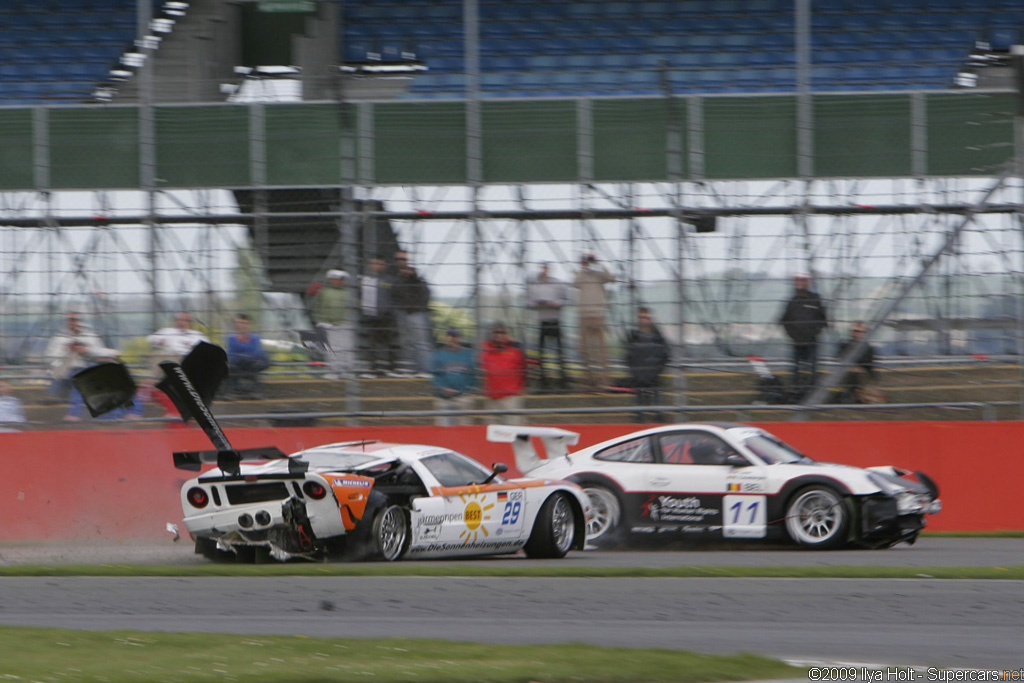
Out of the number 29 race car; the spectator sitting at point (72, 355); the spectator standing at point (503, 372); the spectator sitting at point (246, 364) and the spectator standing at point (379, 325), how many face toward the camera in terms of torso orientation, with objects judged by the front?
4

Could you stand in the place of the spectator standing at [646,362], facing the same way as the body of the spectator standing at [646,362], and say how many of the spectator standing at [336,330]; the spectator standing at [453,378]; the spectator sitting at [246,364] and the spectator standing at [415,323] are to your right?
4

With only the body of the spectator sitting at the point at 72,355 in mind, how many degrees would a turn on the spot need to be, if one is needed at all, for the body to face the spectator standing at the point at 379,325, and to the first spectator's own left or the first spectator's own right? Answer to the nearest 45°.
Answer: approximately 90° to the first spectator's own left

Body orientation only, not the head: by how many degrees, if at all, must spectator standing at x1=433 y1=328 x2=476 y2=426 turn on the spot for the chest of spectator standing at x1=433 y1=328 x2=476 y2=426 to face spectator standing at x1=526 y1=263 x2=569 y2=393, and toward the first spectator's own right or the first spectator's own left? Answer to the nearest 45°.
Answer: approximately 90° to the first spectator's own left

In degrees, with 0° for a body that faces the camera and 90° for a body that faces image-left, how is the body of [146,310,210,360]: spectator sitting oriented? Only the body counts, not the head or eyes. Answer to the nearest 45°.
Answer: approximately 0°

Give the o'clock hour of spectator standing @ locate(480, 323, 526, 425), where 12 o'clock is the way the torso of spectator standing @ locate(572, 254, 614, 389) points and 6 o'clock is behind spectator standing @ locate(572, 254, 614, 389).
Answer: spectator standing @ locate(480, 323, 526, 425) is roughly at 1 o'clock from spectator standing @ locate(572, 254, 614, 389).
